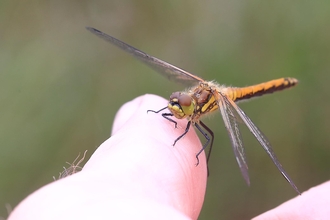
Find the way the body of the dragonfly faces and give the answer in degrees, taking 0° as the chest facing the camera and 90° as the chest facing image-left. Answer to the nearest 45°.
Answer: approximately 45°
